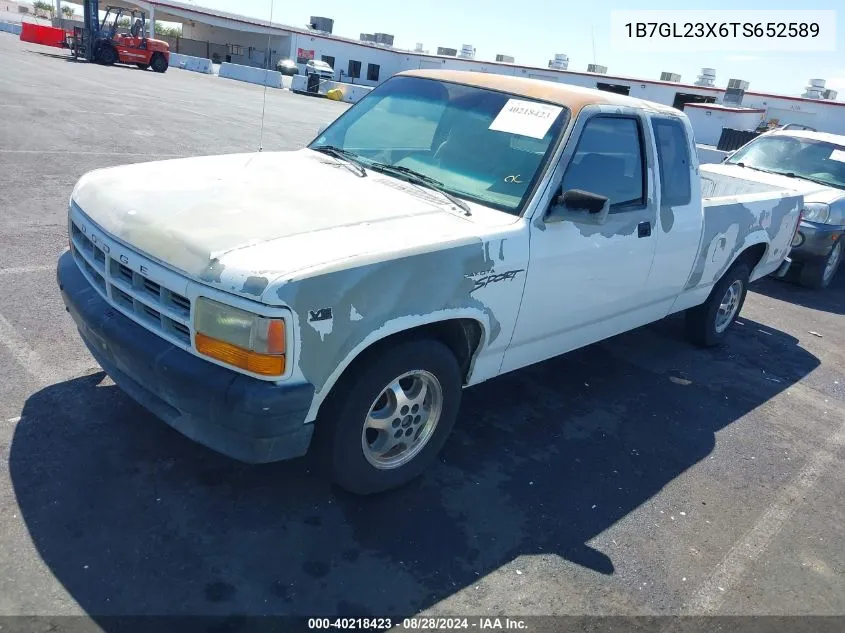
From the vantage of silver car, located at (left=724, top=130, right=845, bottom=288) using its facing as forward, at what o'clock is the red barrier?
The red barrier is roughly at 2 o'clock from the silver car.

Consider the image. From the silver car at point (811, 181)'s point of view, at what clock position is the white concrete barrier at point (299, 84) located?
The white concrete barrier is roughly at 3 o'clock from the silver car.

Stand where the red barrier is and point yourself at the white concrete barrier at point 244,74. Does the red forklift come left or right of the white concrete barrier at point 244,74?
right

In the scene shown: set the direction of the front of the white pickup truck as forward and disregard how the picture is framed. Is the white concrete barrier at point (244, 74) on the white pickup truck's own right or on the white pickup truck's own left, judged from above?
on the white pickup truck's own right

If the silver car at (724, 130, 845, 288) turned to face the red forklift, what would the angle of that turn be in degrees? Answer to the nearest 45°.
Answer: approximately 45° to its right

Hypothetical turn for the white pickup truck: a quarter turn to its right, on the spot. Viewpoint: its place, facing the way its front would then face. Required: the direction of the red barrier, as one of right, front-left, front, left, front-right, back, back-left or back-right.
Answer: front

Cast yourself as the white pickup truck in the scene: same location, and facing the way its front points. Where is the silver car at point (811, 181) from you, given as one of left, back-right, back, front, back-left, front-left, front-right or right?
back

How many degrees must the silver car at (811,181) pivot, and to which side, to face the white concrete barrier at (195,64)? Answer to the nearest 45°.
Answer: approximately 90° to its right

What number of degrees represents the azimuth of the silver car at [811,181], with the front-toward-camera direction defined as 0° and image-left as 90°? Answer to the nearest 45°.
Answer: approximately 45°

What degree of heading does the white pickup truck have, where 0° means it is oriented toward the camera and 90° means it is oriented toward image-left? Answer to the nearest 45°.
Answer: approximately 45°
